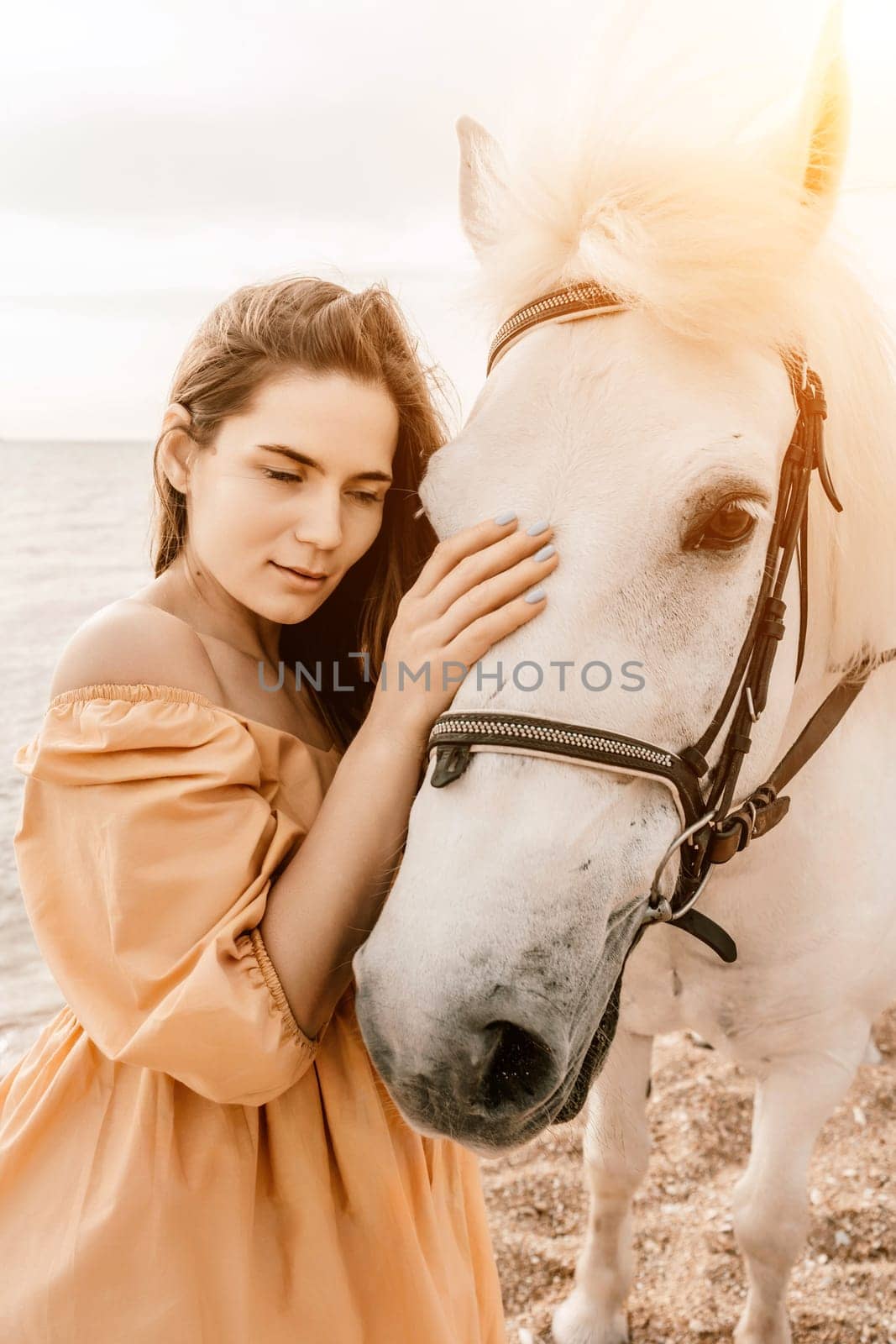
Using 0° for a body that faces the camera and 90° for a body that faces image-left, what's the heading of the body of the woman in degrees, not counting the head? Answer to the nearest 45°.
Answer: approximately 315°

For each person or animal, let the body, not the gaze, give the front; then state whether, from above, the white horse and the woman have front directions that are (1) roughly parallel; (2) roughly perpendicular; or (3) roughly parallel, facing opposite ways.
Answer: roughly perpendicular

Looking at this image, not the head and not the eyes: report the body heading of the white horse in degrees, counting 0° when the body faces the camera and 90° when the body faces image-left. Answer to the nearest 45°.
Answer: approximately 45°
